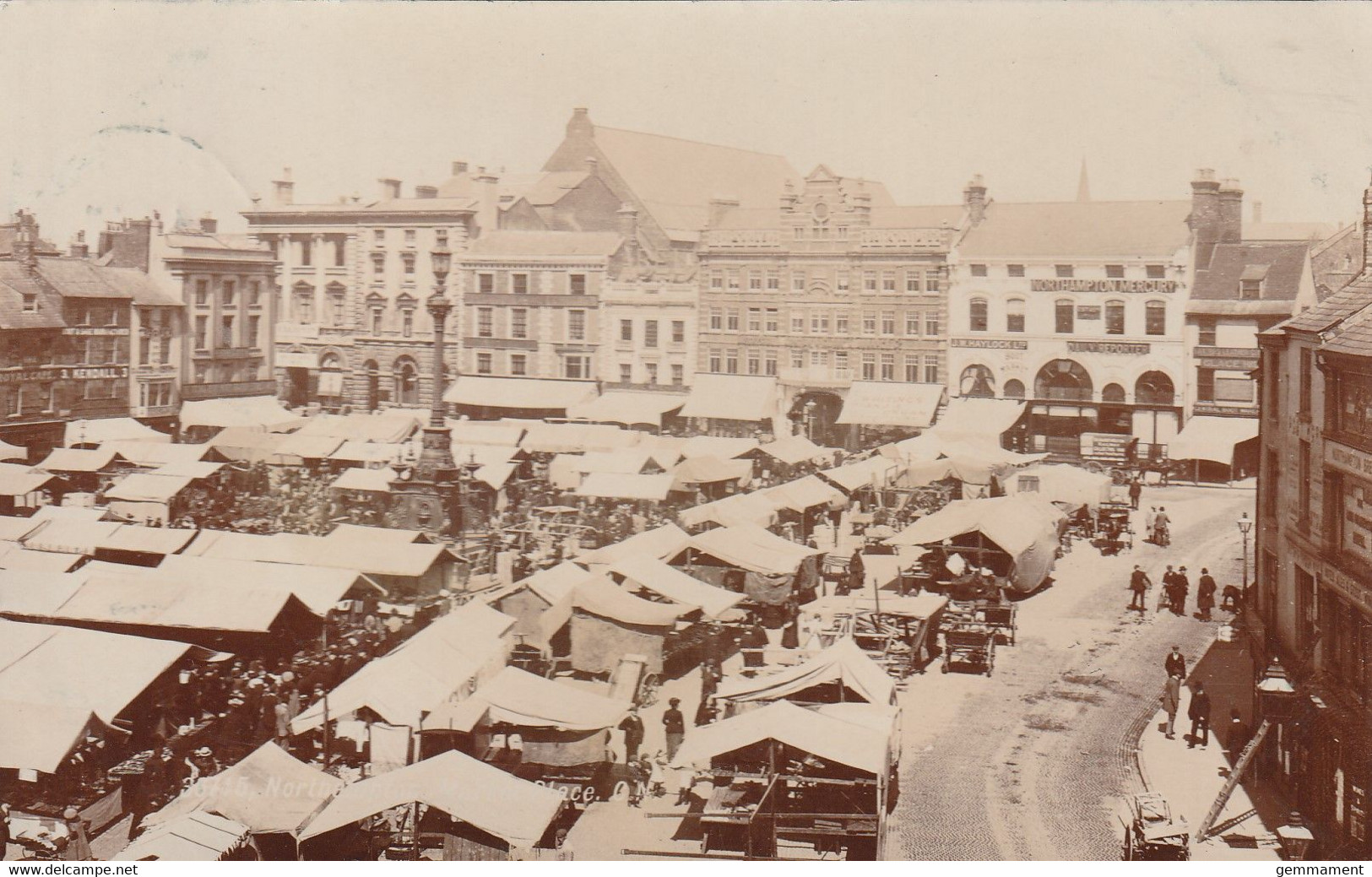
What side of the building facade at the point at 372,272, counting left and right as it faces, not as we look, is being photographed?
front

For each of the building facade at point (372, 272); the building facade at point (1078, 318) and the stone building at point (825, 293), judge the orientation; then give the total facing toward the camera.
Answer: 3

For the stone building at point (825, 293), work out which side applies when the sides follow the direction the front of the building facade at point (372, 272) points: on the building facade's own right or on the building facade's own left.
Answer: on the building facade's own left

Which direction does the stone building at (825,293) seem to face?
toward the camera

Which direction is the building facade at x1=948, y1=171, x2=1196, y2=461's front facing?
toward the camera

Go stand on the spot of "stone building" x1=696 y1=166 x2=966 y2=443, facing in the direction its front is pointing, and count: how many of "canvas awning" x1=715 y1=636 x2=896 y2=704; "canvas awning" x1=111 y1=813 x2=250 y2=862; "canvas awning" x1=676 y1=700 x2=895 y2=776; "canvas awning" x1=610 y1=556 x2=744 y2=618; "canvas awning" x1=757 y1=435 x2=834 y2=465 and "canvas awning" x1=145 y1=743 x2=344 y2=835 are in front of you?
6

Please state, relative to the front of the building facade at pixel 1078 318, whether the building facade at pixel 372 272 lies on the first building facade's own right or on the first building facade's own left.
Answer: on the first building facade's own right

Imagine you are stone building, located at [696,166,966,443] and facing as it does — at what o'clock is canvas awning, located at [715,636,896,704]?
The canvas awning is roughly at 12 o'clock from the stone building.

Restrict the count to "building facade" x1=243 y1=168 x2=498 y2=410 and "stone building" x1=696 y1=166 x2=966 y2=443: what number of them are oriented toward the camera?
2

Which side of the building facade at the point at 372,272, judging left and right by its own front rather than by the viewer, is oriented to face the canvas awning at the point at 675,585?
front

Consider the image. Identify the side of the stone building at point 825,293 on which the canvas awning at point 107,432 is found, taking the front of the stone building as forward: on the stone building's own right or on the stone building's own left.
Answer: on the stone building's own right

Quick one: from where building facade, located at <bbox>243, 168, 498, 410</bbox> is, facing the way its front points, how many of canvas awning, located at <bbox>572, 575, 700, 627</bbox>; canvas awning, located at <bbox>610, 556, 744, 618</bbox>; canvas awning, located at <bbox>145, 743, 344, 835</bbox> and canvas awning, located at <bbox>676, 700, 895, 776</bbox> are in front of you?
4

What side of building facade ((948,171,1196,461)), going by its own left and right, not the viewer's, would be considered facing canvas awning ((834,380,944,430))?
right

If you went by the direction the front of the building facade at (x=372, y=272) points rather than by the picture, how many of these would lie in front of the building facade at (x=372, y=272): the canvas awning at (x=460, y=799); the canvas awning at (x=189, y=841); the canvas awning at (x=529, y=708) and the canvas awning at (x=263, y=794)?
4

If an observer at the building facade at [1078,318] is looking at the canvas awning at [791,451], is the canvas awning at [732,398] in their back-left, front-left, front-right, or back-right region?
front-right

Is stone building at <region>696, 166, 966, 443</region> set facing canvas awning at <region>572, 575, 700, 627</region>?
yes
